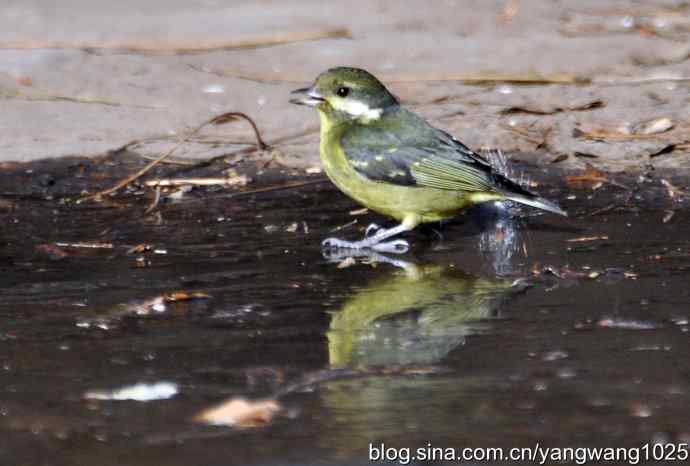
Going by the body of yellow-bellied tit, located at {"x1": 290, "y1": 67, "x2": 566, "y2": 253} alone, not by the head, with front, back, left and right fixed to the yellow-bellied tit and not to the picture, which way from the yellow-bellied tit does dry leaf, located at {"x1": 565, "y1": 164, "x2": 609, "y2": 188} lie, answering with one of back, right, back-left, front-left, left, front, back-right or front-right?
back-right

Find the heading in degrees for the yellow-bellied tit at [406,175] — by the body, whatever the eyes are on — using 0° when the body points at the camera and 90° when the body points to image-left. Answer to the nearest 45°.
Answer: approximately 90°

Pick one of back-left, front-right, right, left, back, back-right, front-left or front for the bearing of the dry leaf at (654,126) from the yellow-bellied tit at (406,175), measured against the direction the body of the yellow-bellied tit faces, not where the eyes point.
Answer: back-right

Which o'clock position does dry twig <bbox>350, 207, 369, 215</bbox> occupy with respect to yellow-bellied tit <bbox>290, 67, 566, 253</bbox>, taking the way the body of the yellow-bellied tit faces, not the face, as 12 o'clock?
The dry twig is roughly at 2 o'clock from the yellow-bellied tit.

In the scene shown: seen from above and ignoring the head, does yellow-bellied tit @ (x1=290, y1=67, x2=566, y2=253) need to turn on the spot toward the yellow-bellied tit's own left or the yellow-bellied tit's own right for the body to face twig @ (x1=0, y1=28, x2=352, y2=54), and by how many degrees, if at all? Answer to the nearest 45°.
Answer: approximately 45° to the yellow-bellied tit's own right
